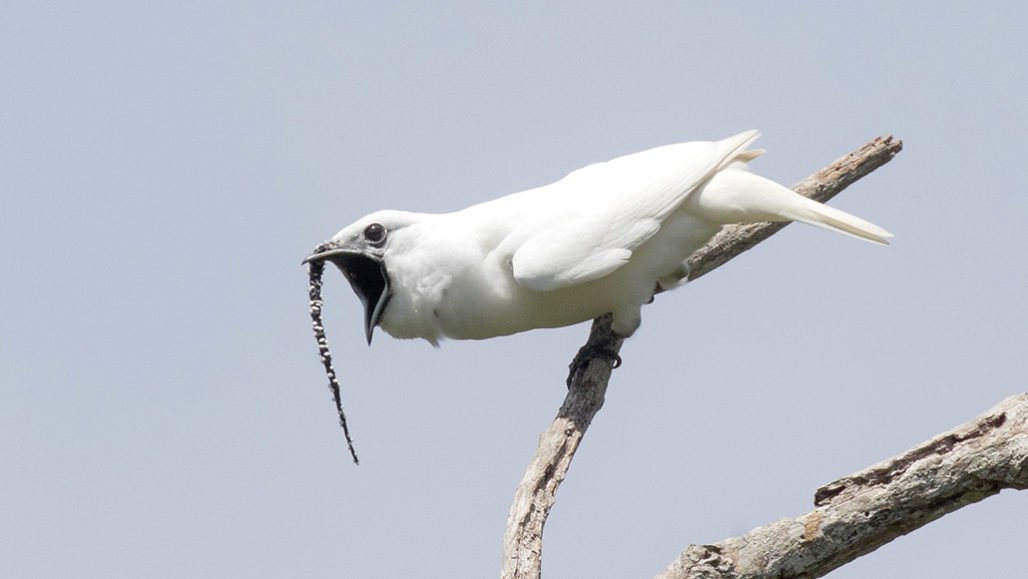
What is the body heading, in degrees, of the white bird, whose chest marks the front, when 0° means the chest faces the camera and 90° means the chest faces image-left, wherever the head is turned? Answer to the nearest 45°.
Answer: approximately 90°
